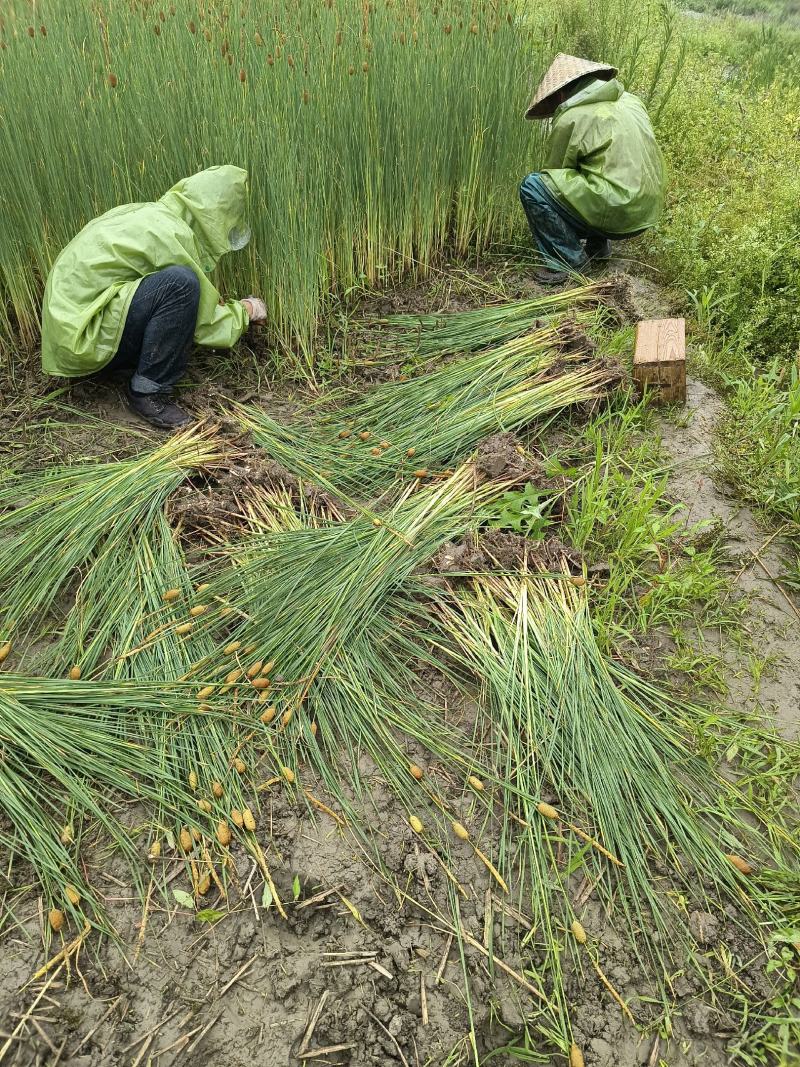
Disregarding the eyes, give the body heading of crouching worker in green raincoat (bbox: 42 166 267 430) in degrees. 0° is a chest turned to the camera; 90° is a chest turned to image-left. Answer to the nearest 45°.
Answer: approximately 270°

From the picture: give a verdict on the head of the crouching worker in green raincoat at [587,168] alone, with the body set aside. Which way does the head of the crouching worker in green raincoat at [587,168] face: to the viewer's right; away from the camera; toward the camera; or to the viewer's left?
to the viewer's left

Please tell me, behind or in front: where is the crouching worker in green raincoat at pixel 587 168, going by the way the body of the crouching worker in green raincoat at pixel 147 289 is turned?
in front

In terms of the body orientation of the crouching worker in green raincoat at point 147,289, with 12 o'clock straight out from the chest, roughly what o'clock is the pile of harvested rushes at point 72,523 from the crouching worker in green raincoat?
The pile of harvested rushes is roughly at 4 o'clock from the crouching worker in green raincoat.

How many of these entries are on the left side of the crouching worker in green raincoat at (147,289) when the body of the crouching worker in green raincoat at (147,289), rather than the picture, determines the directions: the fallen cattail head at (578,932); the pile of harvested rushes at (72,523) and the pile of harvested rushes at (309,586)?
0

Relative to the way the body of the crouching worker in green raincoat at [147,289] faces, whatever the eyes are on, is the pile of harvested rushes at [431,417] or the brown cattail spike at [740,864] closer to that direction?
the pile of harvested rushes

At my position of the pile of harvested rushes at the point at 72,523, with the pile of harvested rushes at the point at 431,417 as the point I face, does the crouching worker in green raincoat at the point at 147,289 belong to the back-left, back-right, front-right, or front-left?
front-left

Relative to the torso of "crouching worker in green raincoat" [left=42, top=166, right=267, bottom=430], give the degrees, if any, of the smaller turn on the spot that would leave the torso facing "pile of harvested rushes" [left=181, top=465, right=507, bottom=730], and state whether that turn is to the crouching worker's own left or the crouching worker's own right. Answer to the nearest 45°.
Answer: approximately 90° to the crouching worker's own right

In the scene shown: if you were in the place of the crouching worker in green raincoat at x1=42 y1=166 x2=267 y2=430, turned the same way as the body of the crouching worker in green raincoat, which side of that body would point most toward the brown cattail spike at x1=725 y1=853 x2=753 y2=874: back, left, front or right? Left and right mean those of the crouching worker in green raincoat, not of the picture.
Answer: right

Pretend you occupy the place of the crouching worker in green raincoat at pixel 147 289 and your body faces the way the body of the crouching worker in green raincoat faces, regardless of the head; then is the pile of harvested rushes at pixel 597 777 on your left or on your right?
on your right

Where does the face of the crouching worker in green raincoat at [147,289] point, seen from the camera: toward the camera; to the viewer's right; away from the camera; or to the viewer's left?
to the viewer's right

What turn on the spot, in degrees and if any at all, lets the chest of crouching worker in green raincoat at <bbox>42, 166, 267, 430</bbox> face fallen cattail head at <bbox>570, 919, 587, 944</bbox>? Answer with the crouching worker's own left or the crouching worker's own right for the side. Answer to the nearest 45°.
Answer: approximately 90° to the crouching worker's own right
